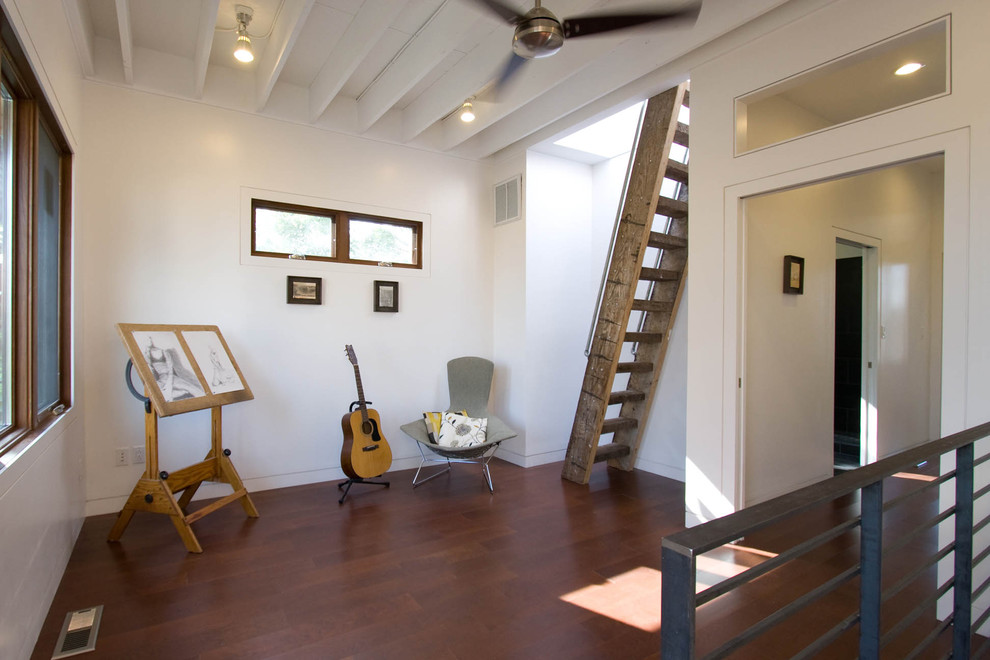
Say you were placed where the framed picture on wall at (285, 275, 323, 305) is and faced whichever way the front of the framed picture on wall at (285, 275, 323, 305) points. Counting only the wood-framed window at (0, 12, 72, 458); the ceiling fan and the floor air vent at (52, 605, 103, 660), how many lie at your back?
0

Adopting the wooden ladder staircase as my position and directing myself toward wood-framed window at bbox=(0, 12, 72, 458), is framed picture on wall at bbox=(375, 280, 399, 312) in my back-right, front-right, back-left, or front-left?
front-right

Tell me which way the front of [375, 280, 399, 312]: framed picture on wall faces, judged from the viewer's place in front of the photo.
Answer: facing the viewer

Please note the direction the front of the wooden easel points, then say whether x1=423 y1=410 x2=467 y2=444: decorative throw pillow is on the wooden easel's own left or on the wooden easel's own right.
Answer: on the wooden easel's own left

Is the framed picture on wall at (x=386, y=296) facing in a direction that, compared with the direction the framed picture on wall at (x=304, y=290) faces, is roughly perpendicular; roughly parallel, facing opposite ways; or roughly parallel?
roughly parallel

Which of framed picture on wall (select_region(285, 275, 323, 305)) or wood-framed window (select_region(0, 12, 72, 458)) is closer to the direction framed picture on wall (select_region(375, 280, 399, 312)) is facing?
the wood-framed window

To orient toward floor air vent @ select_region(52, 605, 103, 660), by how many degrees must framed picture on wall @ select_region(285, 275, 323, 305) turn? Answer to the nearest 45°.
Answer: approximately 45° to its right

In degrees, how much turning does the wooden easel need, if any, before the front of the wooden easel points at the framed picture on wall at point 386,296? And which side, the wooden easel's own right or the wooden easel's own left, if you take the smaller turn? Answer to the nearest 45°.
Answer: approximately 90° to the wooden easel's own left

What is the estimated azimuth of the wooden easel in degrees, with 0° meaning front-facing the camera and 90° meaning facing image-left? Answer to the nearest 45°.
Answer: approximately 315°

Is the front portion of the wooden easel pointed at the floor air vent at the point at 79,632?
no

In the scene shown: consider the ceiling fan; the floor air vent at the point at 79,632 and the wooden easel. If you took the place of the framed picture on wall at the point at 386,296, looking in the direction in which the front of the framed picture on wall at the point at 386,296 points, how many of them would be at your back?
0

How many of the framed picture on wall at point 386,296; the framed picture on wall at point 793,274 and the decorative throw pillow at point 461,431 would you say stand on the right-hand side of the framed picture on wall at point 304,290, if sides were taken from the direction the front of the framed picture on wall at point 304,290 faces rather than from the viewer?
0

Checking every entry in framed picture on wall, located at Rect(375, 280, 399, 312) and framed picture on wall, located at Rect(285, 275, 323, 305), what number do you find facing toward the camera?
2

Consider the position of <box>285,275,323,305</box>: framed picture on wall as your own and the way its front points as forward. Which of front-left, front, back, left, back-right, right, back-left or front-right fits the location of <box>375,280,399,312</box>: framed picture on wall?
left
